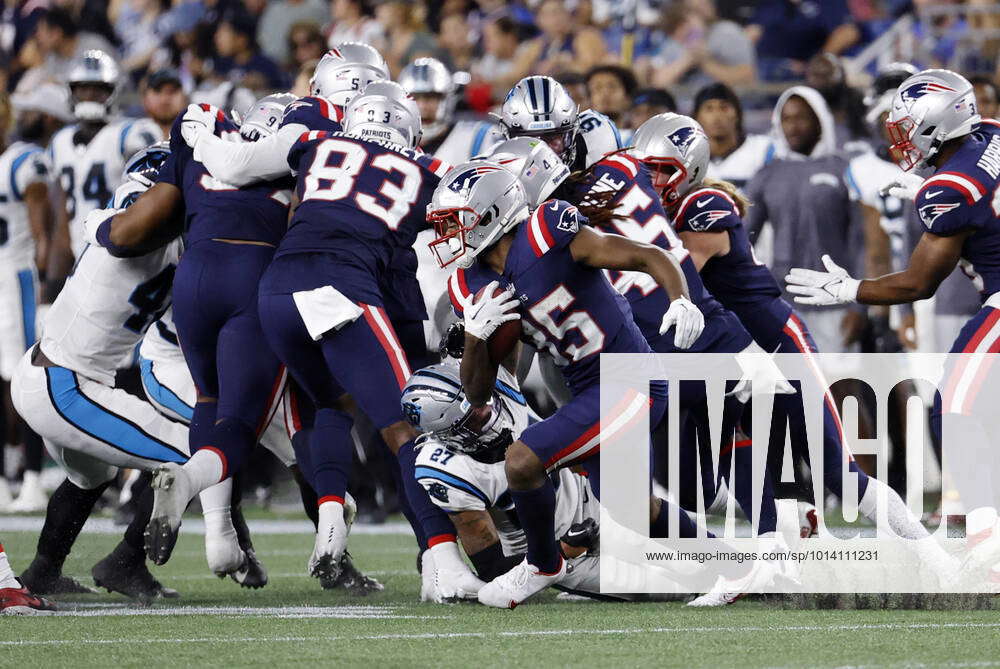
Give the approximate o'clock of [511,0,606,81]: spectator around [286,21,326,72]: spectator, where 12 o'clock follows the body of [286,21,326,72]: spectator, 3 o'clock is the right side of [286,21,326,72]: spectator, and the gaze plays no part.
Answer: [511,0,606,81]: spectator is roughly at 9 o'clock from [286,21,326,72]: spectator.

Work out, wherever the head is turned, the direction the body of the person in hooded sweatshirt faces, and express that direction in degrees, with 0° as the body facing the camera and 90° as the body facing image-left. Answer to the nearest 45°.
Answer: approximately 0°

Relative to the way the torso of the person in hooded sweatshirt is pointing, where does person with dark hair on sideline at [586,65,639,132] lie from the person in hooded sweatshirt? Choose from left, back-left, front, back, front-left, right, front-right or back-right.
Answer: right

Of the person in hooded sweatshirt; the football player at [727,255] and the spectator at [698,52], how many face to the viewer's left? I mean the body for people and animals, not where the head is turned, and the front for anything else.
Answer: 1

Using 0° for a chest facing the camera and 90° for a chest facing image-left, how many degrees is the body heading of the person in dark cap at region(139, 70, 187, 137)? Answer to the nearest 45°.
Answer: approximately 0°

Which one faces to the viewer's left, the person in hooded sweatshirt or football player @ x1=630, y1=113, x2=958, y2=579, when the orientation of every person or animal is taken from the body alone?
the football player

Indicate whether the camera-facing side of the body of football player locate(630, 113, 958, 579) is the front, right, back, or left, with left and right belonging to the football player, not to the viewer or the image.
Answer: left

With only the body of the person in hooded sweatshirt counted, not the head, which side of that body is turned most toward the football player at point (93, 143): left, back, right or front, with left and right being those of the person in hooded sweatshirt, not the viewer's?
right

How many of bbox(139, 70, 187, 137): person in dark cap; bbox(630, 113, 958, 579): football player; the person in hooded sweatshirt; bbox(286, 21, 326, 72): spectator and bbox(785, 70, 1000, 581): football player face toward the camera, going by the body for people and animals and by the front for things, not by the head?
3
